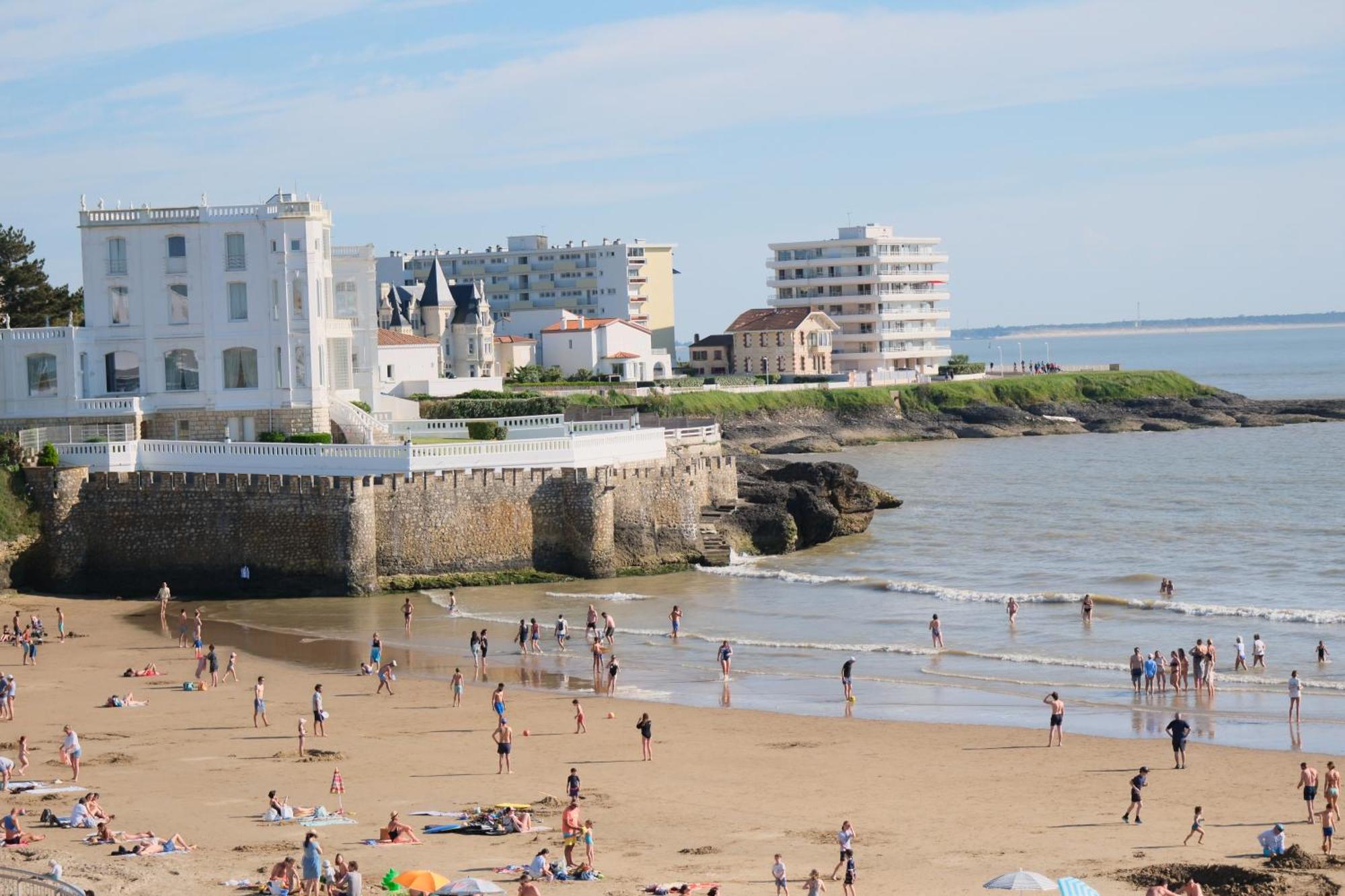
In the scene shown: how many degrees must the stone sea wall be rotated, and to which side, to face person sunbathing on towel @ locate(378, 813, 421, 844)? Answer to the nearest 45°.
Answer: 0° — it already faces them

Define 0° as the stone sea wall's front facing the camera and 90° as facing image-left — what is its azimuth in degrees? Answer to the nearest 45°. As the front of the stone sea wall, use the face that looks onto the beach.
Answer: approximately 0°

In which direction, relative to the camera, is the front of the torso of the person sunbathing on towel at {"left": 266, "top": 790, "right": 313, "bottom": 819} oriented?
to the viewer's right

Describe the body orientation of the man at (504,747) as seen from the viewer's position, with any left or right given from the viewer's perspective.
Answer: facing away from the viewer

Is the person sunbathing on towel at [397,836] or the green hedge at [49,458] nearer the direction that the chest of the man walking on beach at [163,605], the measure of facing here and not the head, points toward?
the person sunbathing on towel

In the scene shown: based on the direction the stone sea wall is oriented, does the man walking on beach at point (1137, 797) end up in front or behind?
in front

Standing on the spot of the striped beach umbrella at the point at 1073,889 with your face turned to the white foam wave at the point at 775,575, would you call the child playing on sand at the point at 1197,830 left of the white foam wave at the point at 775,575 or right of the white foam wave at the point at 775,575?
right
